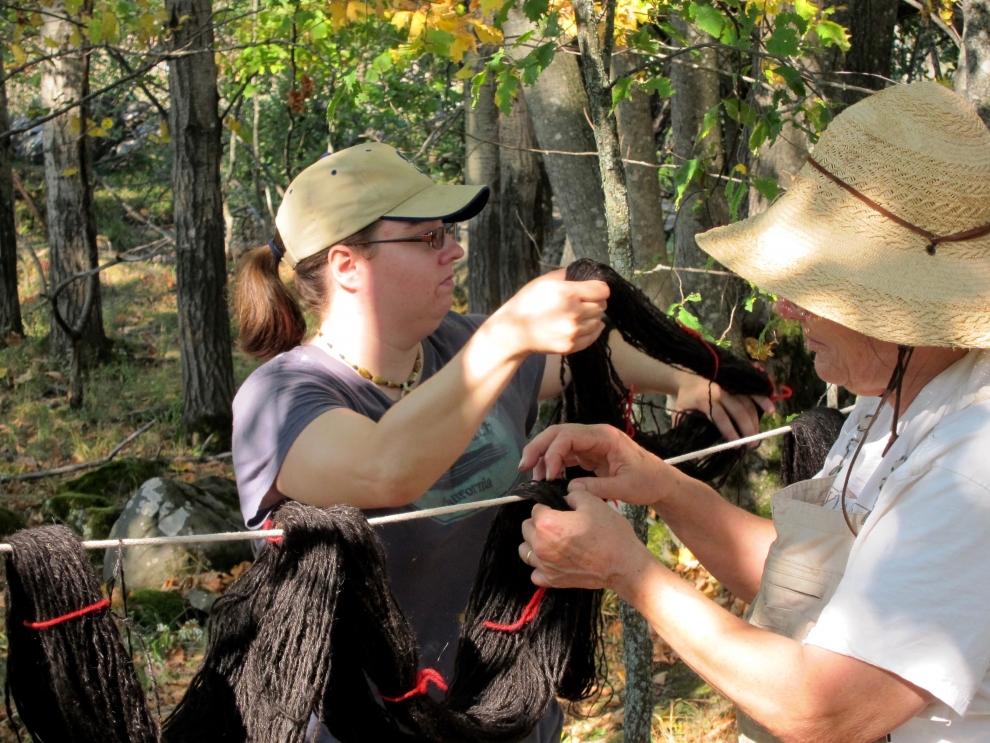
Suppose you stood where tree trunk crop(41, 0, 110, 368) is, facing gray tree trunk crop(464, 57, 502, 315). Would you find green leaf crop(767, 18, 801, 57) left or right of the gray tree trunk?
right

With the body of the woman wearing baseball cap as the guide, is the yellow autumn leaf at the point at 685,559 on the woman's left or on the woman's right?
on the woman's left

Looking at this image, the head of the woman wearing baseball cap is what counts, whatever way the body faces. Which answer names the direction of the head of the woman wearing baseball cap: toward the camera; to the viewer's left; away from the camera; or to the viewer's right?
to the viewer's right

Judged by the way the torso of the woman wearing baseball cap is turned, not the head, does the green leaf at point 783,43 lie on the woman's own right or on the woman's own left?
on the woman's own left

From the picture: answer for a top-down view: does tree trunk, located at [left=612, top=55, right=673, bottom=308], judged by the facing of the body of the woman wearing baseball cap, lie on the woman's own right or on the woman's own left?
on the woman's own left

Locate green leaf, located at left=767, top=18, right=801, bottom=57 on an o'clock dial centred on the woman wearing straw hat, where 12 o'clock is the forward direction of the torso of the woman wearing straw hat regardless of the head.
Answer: The green leaf is roughly at 3 o'clock from the woman wearing straw hat.

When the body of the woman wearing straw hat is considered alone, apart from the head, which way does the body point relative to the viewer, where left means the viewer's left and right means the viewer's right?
facing to the left of the viewer

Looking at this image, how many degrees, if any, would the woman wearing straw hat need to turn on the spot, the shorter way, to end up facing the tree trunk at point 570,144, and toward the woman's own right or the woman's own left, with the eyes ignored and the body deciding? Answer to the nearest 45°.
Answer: approximately 90° to the woman's own right

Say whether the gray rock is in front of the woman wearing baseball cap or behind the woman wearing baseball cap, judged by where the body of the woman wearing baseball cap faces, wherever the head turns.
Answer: behind

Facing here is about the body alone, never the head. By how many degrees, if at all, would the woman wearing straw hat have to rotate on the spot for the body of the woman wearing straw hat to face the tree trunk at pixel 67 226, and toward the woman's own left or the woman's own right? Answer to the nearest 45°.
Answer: approximately 45° to the woman's own right

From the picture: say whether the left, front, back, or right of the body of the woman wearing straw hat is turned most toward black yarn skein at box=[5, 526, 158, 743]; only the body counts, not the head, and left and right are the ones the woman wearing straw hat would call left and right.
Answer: front

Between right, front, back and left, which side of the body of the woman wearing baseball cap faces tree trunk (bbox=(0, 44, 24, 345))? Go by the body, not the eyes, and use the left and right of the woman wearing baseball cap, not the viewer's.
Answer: back

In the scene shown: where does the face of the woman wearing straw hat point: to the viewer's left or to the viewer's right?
to the viewer's left

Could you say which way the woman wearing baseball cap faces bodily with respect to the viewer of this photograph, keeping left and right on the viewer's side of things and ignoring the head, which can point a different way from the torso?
facing the viewer and to the right of the viewer

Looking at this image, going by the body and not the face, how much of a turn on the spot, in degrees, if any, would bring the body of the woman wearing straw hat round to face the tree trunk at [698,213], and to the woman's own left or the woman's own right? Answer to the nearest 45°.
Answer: approximately 90° to the woman's own right

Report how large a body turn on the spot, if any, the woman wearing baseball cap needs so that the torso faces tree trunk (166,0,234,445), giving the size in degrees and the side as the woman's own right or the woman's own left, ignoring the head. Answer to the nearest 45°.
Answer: approximately 135° to the woman's own left
